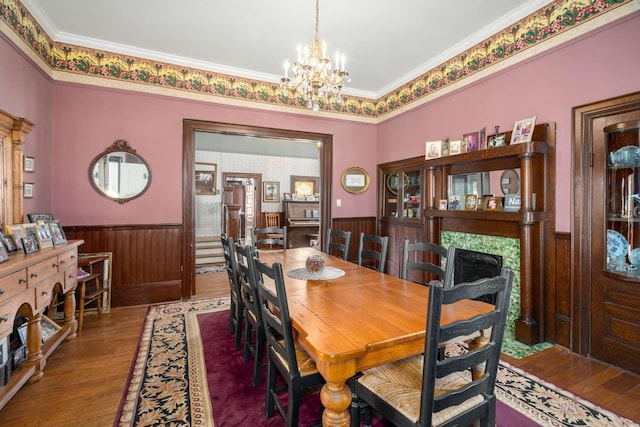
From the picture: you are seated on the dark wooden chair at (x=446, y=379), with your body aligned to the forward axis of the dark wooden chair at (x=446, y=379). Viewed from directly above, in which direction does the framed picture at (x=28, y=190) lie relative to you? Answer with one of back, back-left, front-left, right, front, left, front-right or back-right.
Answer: front-left

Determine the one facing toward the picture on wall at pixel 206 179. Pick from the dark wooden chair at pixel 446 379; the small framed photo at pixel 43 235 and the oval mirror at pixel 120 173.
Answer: the dark wooden chair

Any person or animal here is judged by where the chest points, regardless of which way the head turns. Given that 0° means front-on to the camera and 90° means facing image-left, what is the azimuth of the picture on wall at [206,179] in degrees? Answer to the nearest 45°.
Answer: approximately 0°

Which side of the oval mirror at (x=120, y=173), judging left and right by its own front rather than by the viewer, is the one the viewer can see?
front

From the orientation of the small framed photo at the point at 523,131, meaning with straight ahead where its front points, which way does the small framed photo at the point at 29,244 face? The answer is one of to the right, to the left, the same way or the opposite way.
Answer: the opposite way

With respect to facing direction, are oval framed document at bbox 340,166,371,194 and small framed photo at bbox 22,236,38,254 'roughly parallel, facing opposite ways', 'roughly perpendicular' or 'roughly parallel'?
roughly perpendicular

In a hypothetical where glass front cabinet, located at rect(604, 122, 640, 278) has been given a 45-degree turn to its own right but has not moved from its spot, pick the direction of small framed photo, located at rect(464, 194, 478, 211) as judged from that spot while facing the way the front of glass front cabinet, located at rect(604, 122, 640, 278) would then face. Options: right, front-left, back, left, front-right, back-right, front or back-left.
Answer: front

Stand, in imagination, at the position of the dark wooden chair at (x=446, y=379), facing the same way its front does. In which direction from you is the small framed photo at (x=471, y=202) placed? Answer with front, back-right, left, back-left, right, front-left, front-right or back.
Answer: front-right

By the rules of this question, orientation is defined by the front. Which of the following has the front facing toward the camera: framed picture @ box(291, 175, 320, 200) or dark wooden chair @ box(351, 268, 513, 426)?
the framed picture

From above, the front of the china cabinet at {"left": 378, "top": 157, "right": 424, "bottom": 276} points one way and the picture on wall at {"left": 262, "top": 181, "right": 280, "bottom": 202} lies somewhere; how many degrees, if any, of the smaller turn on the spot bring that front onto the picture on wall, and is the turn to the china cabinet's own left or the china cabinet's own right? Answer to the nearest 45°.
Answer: approximately 90° to the china cabinet's own right

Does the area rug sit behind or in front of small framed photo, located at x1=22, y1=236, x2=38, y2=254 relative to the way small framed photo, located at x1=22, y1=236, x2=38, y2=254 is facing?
in front

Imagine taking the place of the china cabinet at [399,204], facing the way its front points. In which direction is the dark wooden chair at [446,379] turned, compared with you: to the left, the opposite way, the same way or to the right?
to the right

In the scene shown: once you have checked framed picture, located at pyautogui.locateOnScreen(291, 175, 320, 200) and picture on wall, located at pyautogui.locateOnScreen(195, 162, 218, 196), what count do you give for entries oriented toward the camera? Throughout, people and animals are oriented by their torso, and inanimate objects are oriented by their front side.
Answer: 2

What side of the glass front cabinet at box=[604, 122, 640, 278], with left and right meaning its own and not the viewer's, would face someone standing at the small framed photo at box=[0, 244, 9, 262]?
front

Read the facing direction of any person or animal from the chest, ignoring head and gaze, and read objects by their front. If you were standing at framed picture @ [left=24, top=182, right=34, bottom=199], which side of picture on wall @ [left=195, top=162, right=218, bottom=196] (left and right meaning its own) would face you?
front

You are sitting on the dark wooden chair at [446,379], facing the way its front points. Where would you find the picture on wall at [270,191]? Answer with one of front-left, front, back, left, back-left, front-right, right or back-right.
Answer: front

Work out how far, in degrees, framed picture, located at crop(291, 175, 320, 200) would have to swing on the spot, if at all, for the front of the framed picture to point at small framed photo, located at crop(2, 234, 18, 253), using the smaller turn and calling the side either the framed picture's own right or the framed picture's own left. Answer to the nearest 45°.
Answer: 0° — it already faces it

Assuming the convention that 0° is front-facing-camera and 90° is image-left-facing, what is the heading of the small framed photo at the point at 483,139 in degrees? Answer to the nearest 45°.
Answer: approximately 45°

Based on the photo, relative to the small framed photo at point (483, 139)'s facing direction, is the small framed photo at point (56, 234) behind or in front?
in front
